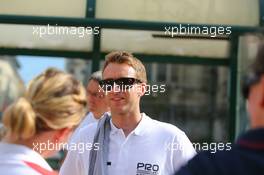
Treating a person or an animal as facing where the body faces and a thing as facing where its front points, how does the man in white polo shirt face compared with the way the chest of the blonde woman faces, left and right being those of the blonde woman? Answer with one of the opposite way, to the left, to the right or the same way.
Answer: the opposite way

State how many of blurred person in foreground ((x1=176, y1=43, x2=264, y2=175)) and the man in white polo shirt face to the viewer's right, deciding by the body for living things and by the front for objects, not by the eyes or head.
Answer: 0

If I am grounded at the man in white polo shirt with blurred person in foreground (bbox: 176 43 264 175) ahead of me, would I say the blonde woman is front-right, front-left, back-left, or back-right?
front-right

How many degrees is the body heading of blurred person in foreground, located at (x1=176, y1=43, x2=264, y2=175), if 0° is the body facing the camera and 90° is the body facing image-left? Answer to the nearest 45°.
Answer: approximately 135°

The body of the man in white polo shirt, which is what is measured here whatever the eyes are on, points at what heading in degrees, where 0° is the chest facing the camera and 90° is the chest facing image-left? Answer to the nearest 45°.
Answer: approximately 45°

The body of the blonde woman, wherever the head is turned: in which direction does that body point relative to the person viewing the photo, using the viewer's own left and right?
facing away from the viewer and to the right of the viewer

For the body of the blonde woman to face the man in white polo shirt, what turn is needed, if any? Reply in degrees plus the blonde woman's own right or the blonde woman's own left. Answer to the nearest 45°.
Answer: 0° — they already face them

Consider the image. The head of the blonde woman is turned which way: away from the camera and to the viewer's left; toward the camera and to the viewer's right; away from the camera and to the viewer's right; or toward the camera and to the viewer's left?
away from the camera and to the viewer's right

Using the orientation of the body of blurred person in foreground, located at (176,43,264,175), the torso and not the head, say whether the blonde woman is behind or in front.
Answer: in front

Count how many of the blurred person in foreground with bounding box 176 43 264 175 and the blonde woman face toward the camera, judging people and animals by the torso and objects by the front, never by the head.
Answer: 0

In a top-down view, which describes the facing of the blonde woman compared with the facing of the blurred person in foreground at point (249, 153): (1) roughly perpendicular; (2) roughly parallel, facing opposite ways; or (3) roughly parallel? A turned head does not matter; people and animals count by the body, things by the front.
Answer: roughly perpendicular

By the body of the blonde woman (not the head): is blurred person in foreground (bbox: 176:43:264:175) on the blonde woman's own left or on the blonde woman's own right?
on the blonde woman's own right
